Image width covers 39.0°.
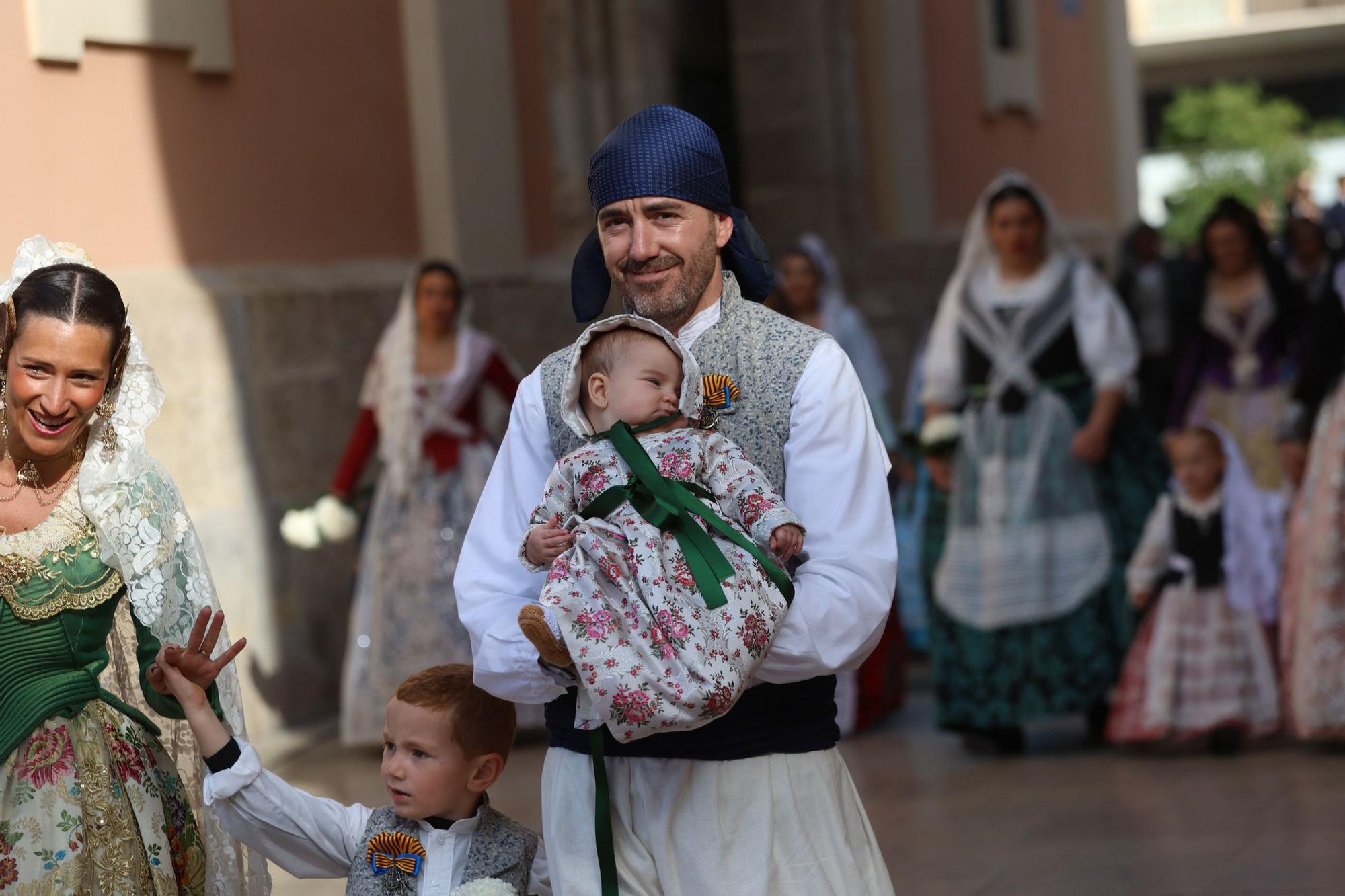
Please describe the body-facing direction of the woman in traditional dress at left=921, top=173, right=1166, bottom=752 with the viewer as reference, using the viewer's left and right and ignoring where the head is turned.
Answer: facing the viewer

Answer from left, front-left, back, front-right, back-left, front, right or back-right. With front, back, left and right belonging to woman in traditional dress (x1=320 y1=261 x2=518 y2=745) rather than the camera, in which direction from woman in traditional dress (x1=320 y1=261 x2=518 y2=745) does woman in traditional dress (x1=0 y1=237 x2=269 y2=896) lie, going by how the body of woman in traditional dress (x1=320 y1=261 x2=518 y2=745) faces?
front

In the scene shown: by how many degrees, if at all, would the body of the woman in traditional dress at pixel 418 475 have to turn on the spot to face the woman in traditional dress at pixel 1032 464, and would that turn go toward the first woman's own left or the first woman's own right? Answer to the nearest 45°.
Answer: approximately 45° to the first woman's own left

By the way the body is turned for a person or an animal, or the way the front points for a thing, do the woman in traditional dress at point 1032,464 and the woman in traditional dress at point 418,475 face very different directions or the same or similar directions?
same or similar directions

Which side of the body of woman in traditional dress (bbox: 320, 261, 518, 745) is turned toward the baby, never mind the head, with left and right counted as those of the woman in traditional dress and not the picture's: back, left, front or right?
front

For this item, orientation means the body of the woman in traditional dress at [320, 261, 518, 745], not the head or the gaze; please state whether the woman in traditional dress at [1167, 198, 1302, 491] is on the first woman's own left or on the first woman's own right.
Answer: on the first woman's own left

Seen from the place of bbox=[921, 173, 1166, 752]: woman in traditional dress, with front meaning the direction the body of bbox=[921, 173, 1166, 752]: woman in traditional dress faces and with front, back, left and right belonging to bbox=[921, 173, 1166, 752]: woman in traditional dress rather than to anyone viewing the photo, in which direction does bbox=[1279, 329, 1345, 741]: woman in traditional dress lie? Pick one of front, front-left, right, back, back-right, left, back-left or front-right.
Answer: left

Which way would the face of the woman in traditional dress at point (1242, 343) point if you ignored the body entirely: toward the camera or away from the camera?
toward the camera

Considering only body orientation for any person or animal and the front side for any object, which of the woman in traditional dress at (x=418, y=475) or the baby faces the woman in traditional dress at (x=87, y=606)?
the woman in traditional dress at (x=418, y=475)

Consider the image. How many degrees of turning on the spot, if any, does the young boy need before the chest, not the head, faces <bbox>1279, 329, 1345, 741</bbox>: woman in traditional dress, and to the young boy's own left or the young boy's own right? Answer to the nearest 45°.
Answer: approximately 180°

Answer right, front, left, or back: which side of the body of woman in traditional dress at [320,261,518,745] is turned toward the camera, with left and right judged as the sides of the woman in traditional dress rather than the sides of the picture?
front
